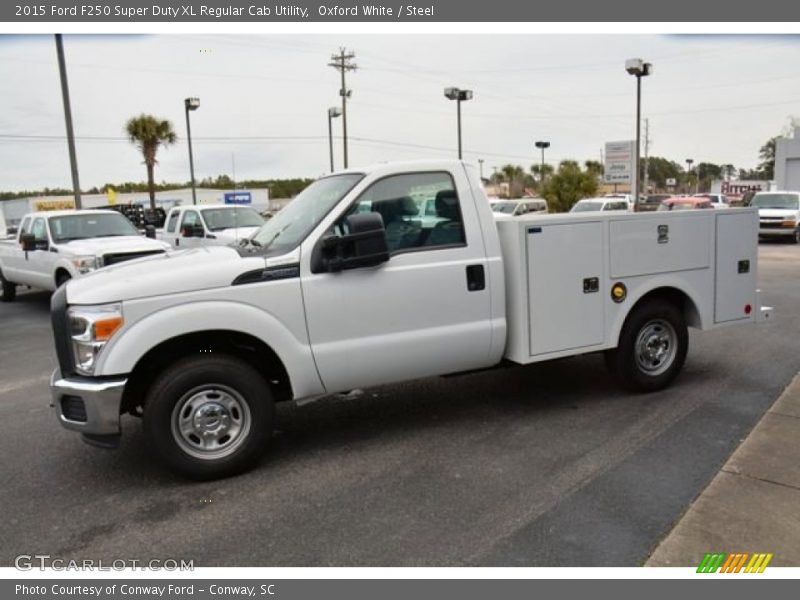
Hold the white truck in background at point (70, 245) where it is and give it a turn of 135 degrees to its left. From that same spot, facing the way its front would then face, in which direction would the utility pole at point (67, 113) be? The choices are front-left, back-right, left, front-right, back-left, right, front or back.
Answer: front

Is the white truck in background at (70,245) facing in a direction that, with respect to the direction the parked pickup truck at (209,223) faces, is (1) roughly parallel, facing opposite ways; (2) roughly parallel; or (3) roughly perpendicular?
roughly parallel

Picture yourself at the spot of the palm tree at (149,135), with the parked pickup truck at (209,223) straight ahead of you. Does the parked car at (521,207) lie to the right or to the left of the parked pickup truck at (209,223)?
left

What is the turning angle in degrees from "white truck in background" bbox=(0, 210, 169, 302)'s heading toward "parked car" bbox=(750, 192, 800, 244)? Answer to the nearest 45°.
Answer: approximately 45° to its left

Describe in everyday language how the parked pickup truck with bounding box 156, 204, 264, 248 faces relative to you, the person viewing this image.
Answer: facing the viewer and to the right of the viewer

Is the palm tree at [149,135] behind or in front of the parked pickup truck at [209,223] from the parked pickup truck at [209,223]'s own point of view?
behind

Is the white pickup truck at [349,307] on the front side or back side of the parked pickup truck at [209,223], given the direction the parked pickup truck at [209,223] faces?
on the front side

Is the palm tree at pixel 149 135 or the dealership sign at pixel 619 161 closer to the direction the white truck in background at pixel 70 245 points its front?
the dealership sign

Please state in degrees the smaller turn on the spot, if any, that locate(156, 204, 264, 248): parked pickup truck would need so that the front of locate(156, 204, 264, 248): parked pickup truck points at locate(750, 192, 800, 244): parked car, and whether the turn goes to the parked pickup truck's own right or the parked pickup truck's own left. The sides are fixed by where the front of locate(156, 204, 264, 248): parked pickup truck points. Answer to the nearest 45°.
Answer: approximately 45° to the parked pickup truck's own left

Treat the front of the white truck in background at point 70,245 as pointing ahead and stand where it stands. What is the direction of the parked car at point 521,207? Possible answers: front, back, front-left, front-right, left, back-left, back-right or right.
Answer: left

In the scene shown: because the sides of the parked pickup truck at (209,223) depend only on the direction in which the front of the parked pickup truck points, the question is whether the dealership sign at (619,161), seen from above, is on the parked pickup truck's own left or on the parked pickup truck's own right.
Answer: on the parked pickup truck's own left

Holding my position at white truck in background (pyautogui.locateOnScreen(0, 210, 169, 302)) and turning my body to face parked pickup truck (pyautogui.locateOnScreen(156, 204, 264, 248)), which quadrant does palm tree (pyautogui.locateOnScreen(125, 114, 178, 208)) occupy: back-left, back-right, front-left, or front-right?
front-left

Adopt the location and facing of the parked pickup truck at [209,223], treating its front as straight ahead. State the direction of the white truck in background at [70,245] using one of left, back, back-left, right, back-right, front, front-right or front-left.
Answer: right

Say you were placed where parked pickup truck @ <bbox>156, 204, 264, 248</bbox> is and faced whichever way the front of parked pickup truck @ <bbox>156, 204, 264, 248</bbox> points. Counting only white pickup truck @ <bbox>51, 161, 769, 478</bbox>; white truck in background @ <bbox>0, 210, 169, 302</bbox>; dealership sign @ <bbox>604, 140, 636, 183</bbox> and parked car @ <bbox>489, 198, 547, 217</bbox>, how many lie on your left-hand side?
2

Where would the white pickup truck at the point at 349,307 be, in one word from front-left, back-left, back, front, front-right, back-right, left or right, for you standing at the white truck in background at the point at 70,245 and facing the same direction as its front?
front-right

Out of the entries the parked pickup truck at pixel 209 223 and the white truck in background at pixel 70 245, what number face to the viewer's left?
0

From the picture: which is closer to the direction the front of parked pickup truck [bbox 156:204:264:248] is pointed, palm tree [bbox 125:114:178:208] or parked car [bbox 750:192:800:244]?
the parked car

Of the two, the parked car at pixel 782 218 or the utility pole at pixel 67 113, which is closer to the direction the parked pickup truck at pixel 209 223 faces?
the parked car
